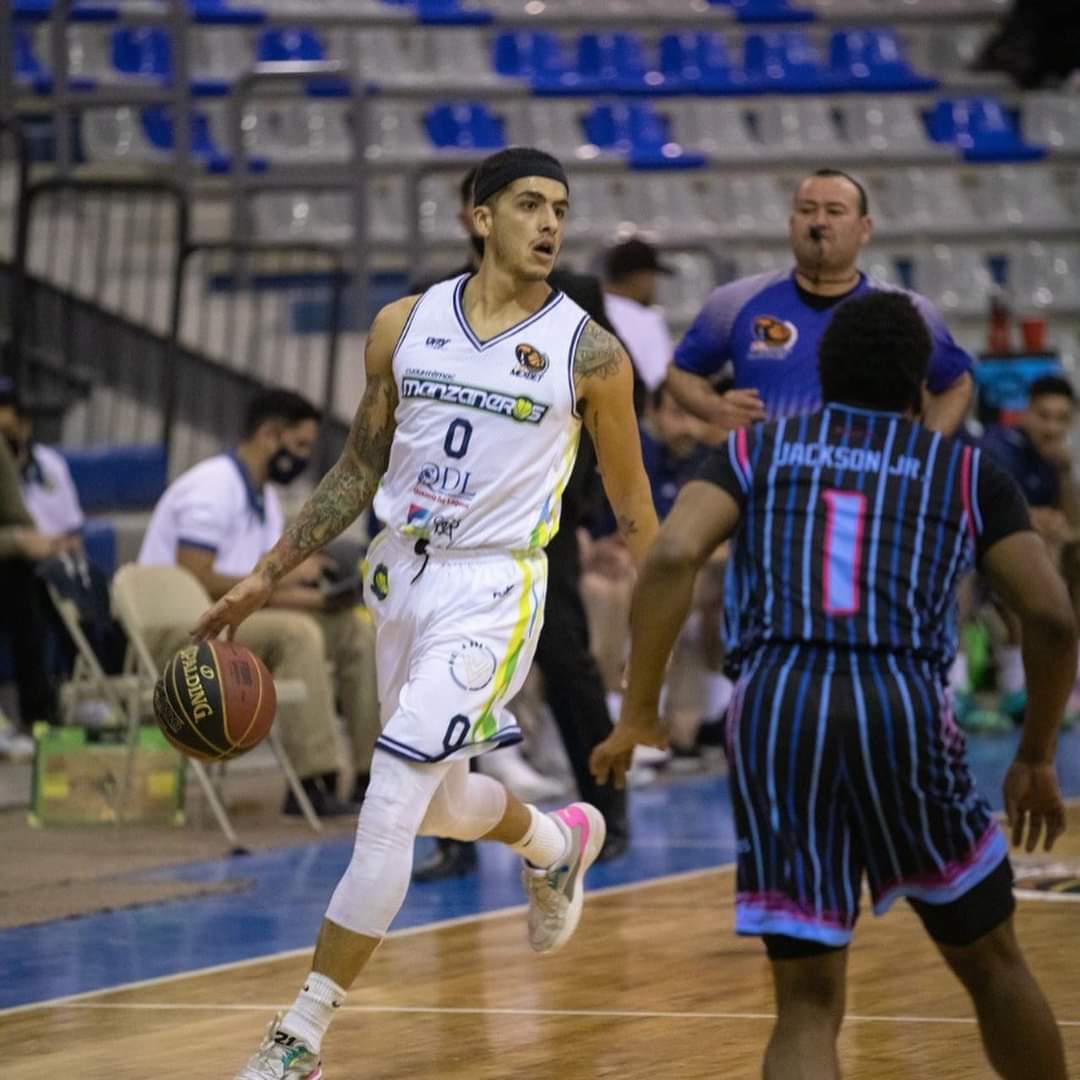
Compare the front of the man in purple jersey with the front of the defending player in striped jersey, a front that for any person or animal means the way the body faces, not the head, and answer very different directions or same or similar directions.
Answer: very different directions

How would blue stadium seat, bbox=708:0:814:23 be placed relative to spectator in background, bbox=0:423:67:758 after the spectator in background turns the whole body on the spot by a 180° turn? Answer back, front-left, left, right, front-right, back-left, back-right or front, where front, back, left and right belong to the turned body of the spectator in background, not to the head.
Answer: back-right

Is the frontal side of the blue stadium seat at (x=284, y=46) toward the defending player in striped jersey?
yes

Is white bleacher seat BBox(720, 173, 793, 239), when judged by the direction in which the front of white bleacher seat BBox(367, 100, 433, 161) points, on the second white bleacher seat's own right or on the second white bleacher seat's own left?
on the second white bleacher seat's own left

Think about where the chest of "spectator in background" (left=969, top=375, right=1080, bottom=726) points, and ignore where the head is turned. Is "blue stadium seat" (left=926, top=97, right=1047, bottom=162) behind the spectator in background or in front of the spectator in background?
behind

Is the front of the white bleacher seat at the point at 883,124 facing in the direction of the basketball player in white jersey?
yes

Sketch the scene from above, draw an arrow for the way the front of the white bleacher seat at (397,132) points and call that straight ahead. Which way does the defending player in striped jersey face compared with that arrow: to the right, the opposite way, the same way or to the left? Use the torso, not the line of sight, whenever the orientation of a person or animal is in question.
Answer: the opposite way

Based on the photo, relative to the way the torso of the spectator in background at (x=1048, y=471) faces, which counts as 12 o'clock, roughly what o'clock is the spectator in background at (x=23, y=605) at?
the spectator in background at (x=23, y=605) is roughly at 2 o'clock from the spectator in background at (x=1048, y=471).

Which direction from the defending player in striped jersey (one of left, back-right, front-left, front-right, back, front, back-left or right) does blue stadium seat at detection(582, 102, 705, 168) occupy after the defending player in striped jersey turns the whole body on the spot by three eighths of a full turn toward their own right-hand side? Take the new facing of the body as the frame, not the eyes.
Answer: back-left

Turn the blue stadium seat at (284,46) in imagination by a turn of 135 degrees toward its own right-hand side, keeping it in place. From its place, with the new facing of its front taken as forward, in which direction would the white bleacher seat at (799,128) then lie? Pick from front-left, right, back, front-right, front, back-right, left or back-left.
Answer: back-right

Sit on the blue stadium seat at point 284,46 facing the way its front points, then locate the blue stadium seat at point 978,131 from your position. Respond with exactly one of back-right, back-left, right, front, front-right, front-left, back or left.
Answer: left

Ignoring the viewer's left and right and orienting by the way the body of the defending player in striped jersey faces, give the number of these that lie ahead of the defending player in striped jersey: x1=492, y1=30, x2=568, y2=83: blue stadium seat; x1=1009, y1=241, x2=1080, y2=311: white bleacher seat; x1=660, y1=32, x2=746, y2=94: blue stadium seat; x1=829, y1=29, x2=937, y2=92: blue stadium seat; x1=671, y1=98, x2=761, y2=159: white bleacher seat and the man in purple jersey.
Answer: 6

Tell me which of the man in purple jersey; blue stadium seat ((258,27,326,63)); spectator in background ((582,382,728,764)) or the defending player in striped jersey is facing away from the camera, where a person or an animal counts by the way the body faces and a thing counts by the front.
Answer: the defending player in striped jersey

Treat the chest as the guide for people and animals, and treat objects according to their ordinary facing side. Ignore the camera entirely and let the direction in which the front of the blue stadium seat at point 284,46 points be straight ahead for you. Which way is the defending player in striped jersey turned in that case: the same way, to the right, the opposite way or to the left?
the opposite way

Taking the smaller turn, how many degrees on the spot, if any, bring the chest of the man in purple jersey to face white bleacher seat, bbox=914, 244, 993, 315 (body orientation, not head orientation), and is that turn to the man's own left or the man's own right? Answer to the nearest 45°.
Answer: approximately 180°
